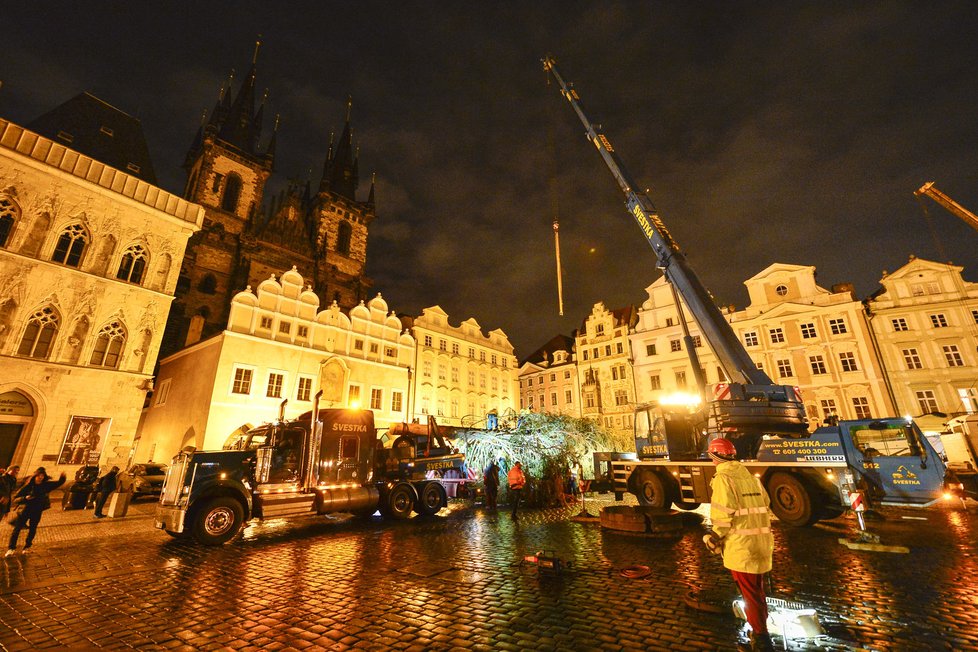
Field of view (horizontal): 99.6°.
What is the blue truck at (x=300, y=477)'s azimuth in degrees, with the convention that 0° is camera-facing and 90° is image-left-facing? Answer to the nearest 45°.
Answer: approximately 45°

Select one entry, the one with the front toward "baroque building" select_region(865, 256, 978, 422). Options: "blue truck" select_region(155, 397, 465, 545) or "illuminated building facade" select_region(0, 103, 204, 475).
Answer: the illuminated building facade

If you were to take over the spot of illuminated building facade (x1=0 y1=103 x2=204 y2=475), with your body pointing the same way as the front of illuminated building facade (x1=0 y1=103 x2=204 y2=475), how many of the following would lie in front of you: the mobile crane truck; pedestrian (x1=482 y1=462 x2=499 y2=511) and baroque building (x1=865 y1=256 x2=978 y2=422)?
3

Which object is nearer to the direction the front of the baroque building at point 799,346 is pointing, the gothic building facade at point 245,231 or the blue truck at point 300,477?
the blue truck

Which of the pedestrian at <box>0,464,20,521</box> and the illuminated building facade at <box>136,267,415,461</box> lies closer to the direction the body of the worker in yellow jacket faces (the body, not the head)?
the illuminated building facade

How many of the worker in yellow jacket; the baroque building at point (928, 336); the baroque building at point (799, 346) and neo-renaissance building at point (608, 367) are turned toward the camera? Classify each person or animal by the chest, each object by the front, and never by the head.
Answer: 3

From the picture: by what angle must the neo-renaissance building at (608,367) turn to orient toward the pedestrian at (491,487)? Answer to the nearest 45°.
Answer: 0° — it already faces them

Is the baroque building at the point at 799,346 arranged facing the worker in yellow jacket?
yes

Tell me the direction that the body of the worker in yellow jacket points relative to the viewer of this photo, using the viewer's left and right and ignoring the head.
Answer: facing away from the viewer and to the left of the viewer
